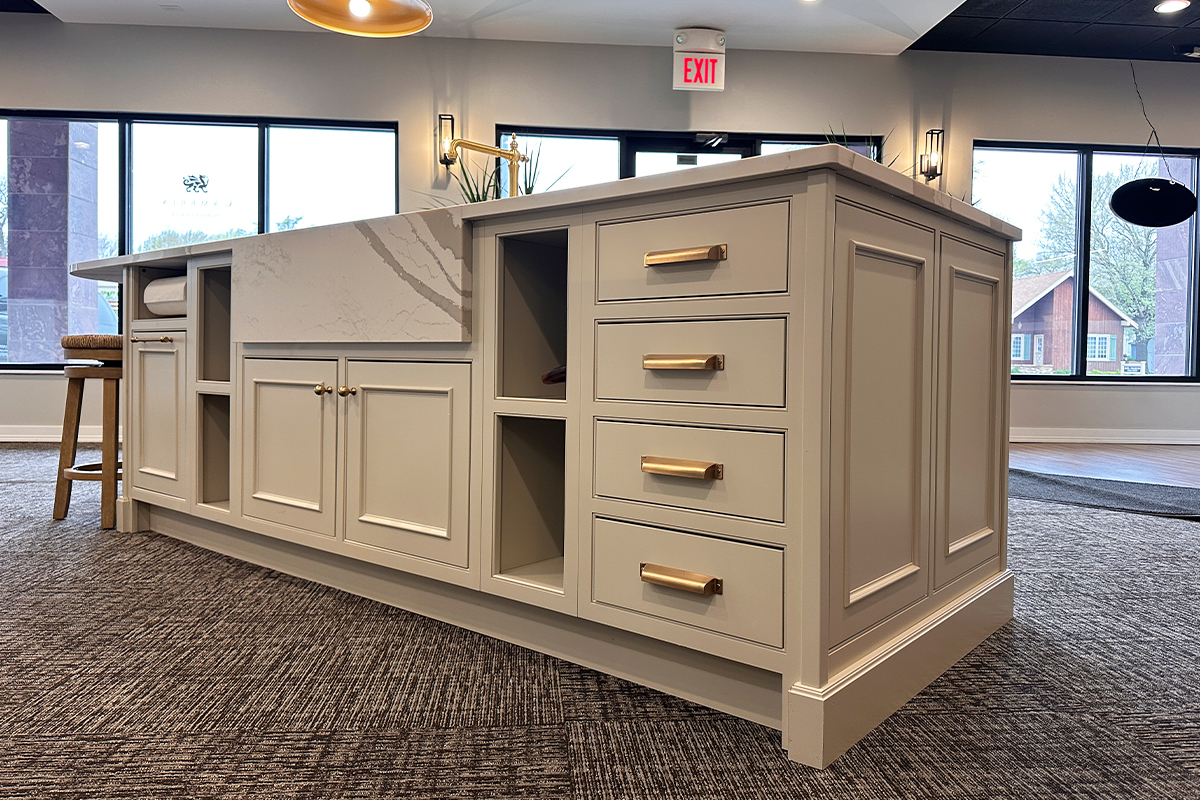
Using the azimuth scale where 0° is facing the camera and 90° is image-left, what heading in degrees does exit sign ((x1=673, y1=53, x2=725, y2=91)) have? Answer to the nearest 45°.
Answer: approximately 0°

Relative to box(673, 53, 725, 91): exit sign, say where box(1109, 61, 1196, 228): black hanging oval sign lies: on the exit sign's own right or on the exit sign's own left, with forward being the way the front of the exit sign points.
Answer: on the exit sign's own left

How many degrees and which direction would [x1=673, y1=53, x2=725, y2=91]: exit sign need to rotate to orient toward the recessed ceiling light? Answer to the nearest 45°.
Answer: approximately 90° to its left

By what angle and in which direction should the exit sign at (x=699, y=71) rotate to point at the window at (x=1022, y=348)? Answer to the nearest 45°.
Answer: approximately 90° to its left

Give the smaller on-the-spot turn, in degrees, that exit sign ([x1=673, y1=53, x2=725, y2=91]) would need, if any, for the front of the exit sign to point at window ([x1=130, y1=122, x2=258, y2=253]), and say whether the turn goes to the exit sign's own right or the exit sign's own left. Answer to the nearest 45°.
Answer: approximately 90° to the exit sign's own right

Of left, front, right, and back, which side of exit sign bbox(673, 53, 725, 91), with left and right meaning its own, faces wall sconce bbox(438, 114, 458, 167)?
right

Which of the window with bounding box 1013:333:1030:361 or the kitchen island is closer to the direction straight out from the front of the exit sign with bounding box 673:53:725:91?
the kitchen island

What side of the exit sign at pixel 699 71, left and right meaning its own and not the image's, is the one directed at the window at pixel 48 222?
right

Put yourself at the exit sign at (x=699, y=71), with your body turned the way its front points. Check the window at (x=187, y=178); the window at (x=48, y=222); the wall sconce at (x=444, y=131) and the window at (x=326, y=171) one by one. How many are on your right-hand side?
4

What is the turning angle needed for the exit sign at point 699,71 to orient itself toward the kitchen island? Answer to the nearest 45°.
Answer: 0° — it already faces it

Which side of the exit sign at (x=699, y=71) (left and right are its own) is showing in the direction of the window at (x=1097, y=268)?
left

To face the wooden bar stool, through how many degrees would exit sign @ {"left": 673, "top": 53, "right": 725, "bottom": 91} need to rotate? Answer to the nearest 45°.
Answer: approximately 45° to its right
